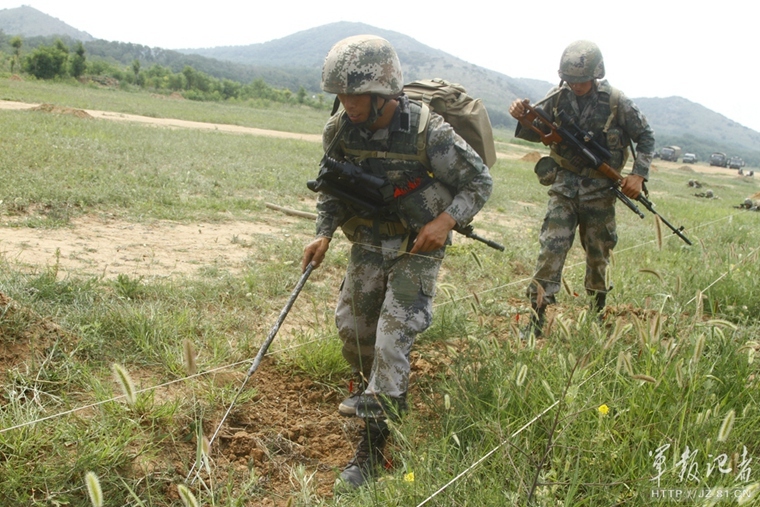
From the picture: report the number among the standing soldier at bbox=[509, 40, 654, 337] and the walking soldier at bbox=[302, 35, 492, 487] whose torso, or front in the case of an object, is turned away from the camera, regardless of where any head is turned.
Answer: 0

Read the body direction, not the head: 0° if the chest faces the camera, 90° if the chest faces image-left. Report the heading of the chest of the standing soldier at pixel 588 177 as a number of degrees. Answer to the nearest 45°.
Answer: approximately 0°

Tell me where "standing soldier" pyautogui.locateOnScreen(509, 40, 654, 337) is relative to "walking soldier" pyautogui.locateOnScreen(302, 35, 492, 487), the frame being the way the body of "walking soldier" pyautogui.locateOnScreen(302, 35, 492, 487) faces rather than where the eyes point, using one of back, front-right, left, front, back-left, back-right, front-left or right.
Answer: back

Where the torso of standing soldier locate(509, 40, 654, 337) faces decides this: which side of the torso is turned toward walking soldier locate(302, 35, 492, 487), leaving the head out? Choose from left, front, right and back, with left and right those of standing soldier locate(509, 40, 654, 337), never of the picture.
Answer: front

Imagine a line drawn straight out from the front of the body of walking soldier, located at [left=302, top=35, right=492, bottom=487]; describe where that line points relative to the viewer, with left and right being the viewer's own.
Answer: facing the viewer and to the left of the viewer
